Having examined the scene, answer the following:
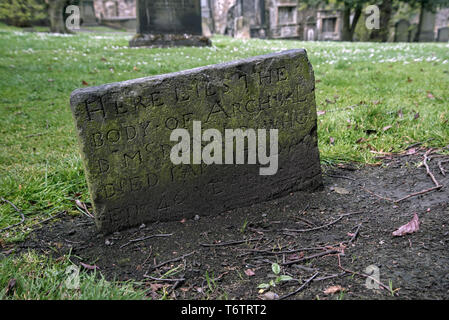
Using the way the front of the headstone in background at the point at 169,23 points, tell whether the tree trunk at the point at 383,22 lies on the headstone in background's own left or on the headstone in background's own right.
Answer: on the headstone in background's own left

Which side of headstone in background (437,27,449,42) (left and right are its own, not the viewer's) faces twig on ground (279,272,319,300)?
front

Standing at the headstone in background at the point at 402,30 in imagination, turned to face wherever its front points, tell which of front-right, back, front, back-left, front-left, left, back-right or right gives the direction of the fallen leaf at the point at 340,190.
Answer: front

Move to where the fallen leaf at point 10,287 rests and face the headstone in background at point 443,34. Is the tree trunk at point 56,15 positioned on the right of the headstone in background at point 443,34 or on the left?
left

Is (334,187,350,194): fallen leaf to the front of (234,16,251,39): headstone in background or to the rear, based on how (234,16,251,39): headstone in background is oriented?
to the front

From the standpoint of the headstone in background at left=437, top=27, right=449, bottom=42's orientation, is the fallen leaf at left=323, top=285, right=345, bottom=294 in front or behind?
in front

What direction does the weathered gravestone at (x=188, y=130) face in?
toward the camera

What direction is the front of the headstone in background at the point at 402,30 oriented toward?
toward the camera

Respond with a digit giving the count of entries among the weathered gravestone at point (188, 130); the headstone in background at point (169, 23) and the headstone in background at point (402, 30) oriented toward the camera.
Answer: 3

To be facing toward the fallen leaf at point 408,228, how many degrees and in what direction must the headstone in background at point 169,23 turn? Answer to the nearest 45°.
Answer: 0° — it already faces it

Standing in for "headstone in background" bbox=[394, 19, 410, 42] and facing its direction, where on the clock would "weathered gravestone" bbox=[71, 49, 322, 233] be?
The weathered gravestone is roughly at 12 o'clock from the headstone in background.

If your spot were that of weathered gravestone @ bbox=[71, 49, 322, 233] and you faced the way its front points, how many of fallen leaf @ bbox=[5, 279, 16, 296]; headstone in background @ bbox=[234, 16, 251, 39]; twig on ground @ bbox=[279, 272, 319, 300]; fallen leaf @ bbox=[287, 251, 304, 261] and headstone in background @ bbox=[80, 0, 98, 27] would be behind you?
2

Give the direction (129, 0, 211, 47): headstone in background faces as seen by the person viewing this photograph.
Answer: facing the viewer

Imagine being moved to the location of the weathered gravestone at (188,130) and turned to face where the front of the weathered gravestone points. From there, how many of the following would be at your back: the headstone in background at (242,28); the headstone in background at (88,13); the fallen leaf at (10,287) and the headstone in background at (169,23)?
3
